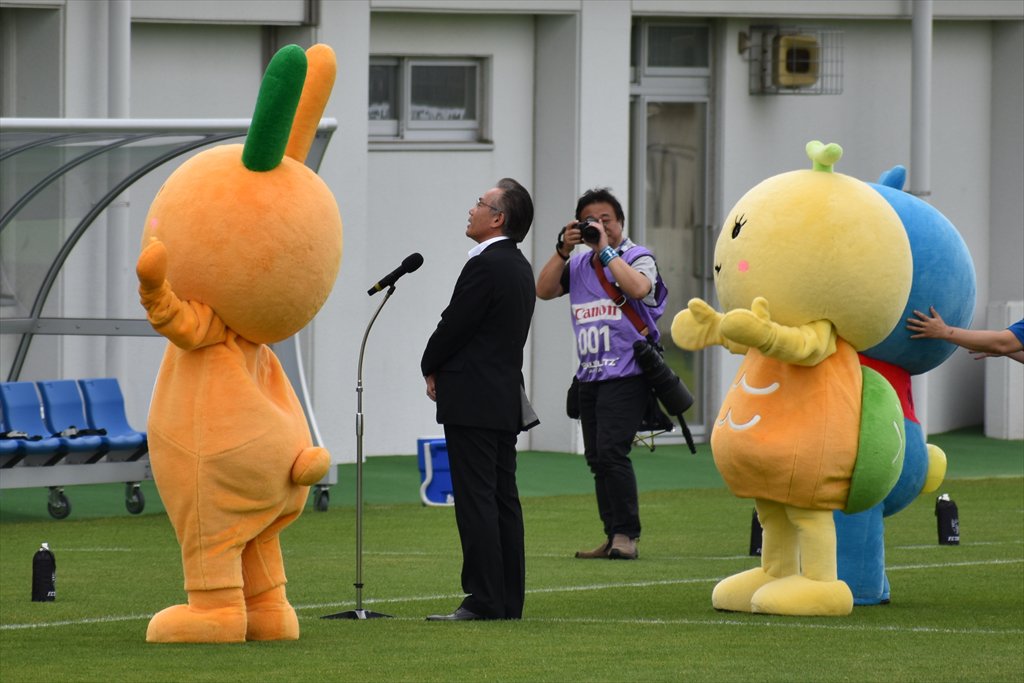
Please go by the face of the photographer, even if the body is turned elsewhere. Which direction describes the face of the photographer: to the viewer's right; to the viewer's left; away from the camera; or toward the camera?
toward the camera

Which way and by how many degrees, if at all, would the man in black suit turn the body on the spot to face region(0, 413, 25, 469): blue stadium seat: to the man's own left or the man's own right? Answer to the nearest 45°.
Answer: approximately 45° to the man's own right

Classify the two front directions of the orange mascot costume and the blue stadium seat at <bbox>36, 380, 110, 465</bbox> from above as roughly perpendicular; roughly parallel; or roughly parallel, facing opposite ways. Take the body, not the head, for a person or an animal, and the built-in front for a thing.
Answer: roughly parallel, facing opposite ways

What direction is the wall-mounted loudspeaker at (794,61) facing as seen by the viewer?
toward the camera

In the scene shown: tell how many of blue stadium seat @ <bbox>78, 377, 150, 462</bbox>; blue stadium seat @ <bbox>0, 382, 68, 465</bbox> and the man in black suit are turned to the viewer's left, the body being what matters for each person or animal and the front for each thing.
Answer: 1

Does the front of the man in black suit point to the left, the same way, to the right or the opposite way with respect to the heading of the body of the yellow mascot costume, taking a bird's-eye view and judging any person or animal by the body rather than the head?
the same way

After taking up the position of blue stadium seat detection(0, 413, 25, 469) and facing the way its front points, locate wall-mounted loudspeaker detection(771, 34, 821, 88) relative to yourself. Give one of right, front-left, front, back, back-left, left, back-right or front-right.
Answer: left

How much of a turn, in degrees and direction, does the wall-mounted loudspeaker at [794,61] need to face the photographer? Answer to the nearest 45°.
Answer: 0° — it already faces them

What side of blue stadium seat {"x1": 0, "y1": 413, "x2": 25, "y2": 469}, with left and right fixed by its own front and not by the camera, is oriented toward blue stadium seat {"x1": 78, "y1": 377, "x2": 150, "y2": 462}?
left

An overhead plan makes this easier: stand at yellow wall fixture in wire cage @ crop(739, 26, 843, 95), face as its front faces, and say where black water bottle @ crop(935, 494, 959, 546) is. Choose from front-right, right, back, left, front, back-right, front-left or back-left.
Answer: front

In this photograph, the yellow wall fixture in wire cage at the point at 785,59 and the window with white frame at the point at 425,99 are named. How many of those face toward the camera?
2

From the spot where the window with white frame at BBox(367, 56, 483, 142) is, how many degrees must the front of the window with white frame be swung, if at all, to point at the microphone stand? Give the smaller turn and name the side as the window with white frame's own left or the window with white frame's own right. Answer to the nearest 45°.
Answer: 0° — it already faces it

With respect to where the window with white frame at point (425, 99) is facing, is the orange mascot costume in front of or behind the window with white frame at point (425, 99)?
in front

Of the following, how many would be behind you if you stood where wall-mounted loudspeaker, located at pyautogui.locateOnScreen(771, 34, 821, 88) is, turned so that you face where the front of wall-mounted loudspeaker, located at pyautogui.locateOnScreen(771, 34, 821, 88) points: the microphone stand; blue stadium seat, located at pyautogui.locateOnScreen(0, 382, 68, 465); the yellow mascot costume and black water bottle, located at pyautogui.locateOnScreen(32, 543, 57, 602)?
0

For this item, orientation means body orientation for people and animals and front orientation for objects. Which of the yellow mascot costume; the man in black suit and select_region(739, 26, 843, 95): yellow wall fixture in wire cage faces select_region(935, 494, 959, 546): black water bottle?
the yellow wall fixture in wire cage
